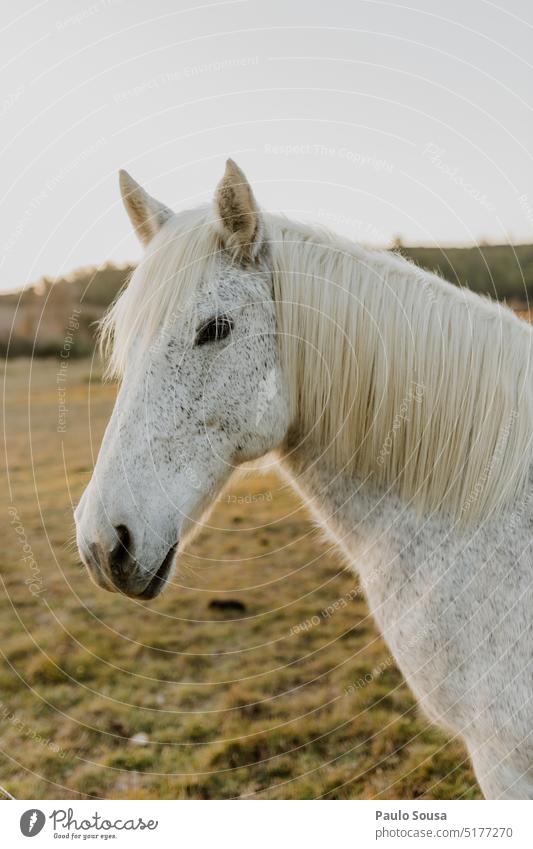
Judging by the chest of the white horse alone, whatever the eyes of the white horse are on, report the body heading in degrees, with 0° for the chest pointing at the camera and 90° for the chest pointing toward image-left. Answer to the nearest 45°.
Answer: approximately 90°
